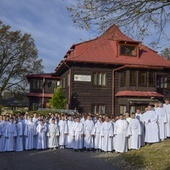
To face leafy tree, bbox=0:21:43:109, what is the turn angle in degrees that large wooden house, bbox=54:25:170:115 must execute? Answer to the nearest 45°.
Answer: approximately 135° to its right
